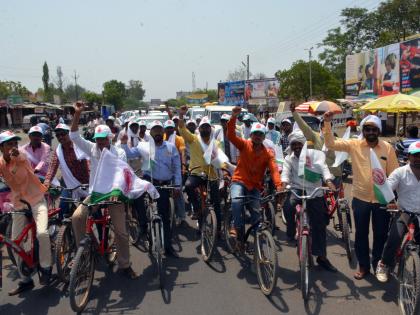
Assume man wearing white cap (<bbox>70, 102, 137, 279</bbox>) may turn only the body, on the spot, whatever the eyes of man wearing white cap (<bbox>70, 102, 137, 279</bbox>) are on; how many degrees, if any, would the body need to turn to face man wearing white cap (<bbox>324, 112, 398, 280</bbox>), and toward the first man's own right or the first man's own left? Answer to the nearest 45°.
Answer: approximately 90° to the first man's own left

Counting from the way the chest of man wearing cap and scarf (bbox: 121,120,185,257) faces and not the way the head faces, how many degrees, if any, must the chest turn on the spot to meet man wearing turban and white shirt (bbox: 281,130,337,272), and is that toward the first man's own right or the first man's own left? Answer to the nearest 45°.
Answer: approximately 45° to the first man's own left

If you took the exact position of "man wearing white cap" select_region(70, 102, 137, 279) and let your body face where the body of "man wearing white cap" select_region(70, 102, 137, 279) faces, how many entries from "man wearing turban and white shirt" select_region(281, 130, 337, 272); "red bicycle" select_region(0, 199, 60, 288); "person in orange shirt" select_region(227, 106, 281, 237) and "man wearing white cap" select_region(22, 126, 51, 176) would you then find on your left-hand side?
2

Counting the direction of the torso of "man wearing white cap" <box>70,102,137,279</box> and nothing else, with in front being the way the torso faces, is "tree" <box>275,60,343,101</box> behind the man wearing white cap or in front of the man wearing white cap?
behind

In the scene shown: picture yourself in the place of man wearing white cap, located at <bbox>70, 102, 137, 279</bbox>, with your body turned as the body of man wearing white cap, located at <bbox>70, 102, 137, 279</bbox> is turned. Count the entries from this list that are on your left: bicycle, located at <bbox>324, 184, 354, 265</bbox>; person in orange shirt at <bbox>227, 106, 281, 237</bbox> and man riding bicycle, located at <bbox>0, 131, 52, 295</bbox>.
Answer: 2

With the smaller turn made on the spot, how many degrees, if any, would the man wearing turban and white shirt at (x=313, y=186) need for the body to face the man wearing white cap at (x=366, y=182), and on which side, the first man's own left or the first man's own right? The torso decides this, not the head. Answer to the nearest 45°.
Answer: approximately 45° to the first man's own left

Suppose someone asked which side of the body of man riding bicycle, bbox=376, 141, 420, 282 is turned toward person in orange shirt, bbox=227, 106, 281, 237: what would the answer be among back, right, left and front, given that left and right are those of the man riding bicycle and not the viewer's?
right

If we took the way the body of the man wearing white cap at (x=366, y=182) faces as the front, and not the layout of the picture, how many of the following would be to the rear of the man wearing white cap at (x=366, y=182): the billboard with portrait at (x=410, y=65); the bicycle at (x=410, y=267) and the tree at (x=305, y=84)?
2

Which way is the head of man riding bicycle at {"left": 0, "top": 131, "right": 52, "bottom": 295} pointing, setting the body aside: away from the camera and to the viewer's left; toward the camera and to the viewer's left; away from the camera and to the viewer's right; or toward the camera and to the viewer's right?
toward the camera and to the viewer's right

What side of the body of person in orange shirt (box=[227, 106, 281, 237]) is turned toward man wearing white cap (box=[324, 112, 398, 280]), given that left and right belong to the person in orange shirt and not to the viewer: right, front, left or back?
left
